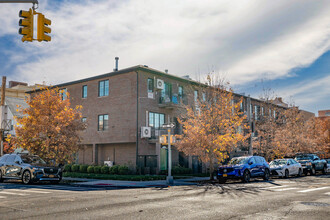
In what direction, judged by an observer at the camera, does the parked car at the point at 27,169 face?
facing the viewer and to the right of the viewer

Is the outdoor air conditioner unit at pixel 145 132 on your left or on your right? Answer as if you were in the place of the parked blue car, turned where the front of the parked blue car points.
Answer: on your right

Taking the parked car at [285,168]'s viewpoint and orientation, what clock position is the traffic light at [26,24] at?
The traffic light is roughly at 11 o'clock from the parked car.

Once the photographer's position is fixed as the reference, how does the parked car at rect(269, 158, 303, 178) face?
facing the viewer and to the left of the viewer

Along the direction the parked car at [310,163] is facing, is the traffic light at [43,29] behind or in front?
in front

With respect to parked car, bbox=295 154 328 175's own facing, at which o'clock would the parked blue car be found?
The parked blue car is roughly at 11 o'clock from the parked car.

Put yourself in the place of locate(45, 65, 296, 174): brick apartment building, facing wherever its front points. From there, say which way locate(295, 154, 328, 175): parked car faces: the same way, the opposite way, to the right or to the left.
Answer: to the right

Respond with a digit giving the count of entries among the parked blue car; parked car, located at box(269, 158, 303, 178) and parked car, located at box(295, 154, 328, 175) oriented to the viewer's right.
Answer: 0
